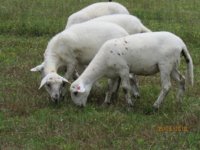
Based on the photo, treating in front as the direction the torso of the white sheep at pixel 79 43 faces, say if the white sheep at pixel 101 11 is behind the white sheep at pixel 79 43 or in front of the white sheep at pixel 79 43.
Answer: behind

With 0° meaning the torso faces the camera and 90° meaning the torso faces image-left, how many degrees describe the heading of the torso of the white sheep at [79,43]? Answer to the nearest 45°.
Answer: approximately 45°

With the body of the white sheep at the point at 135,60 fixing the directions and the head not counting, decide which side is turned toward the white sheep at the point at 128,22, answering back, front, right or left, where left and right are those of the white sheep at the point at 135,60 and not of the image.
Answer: right

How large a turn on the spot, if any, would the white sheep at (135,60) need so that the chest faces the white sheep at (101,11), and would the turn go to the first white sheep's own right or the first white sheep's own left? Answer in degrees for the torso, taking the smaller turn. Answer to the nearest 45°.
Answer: approximately 90° to the first white sheep's own right

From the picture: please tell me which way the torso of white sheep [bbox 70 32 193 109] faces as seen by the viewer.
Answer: to the viewer's left

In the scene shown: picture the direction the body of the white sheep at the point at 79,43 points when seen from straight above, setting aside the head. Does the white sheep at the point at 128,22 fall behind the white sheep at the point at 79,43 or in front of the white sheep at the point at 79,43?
behind
